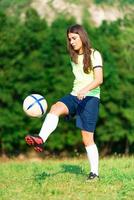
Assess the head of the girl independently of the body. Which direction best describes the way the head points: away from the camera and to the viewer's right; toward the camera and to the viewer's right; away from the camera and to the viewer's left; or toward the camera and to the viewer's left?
toward the camera and to the viewer's left

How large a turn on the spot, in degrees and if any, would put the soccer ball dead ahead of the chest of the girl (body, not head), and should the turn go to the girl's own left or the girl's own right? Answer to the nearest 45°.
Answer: approximately 45° to the girl's own right

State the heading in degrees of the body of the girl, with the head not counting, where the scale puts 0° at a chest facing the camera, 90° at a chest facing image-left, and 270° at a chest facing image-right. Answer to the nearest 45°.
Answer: approximately 45°
